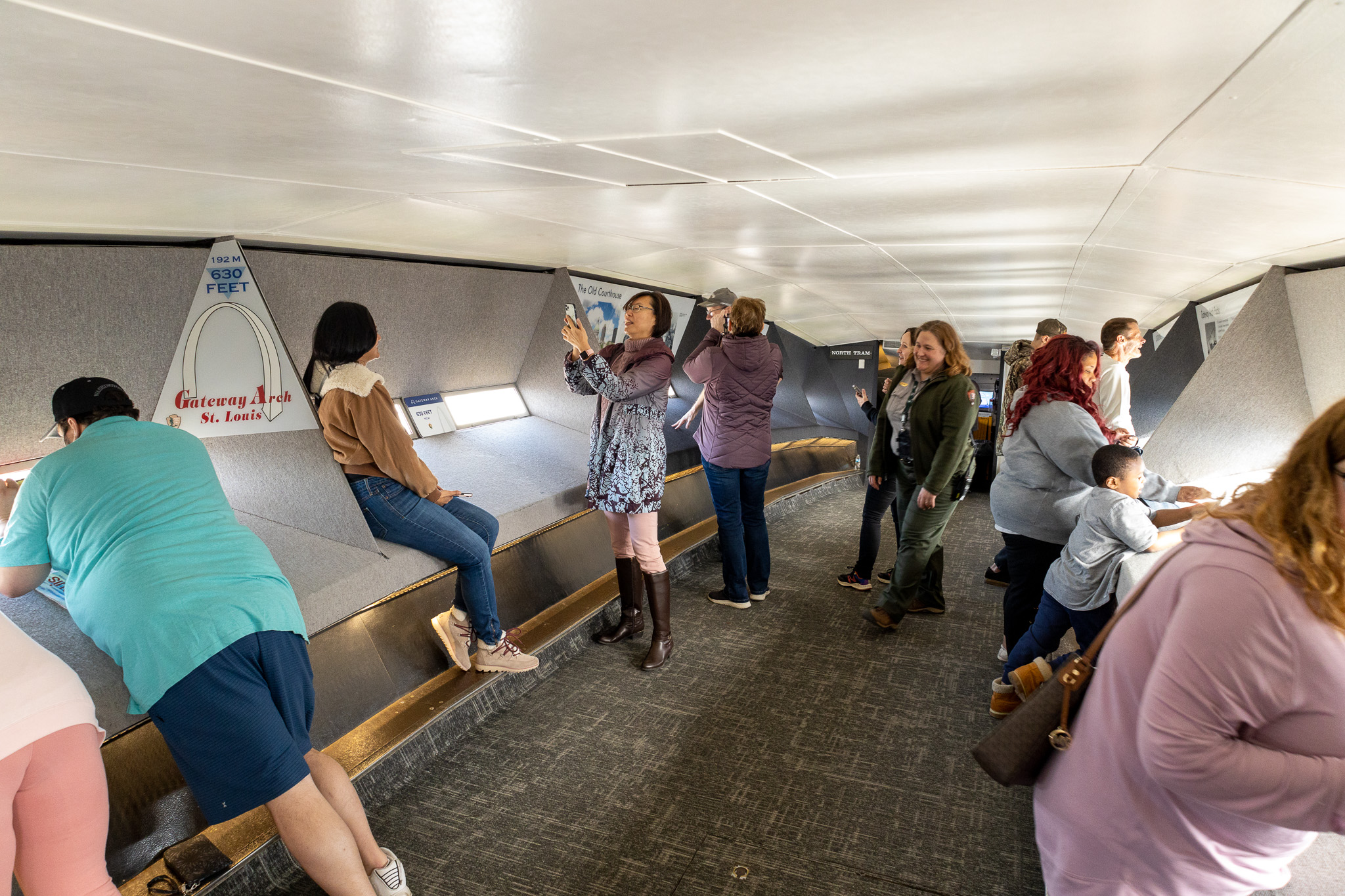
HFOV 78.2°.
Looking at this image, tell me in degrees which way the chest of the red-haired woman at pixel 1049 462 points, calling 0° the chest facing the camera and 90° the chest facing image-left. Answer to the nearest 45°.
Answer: approximately 270°

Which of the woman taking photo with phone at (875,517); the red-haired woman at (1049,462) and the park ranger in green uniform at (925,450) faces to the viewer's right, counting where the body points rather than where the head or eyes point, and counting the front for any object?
the red-haired woman

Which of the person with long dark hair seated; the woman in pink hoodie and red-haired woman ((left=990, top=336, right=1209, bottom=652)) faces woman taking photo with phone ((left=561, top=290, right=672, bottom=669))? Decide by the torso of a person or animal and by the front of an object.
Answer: the person with long dark hair seated

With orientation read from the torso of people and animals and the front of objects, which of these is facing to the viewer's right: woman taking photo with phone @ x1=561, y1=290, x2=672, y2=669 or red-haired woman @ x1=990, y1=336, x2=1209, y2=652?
the red-haired woman

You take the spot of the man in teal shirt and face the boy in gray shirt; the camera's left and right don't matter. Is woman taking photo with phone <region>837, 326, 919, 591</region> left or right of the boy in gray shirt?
left

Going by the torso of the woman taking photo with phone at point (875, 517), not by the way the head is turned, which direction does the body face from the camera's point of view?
to the viewer's left

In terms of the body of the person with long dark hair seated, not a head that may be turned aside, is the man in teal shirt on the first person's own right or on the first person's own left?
on the first person's own right

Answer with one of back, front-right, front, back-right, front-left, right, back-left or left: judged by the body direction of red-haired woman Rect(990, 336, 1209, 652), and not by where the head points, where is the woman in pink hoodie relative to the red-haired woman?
right

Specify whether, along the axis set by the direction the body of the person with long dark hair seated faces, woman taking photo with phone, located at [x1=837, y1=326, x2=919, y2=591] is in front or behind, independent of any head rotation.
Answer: in front

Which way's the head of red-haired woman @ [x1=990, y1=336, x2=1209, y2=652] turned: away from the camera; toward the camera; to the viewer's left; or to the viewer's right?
to the viewer's right

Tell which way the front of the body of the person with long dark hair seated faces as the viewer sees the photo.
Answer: to the viewer's right

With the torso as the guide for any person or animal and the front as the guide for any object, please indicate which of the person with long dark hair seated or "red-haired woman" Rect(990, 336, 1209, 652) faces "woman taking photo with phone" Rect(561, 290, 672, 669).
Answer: the person with long dark hair seated

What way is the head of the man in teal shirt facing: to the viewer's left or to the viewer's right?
to the viewer's left

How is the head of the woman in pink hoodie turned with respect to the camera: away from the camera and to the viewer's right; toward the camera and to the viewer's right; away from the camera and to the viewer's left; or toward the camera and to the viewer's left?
away from the camera and to the viewer's right
